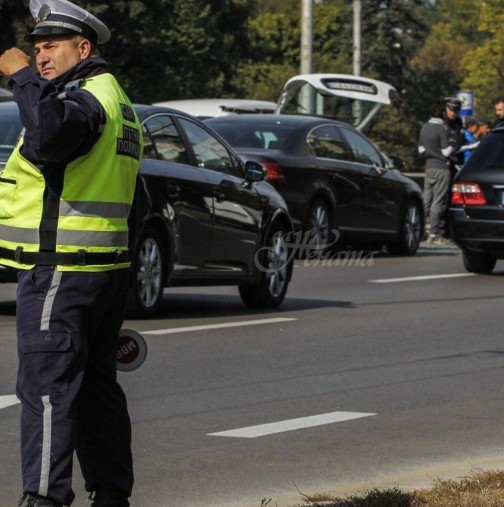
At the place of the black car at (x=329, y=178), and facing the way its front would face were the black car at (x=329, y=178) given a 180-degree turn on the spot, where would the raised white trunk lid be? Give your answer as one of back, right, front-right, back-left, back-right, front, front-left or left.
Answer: back-right

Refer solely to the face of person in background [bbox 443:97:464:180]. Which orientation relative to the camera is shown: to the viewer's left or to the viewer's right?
to the viewer's left

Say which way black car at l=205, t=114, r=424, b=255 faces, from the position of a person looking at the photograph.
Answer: facing away from the viewer and to the right of the viewer

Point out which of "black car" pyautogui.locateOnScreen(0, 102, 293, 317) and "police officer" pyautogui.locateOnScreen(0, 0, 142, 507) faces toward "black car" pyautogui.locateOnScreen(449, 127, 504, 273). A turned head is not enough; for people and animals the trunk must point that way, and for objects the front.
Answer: "black car" pyautogui.locateOnScreen(0, 102, 293, 317)

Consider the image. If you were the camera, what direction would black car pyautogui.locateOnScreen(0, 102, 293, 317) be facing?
facing away from the viewer and to the right of the viewer

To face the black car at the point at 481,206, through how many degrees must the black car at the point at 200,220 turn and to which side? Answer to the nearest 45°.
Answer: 0° — it already faces it

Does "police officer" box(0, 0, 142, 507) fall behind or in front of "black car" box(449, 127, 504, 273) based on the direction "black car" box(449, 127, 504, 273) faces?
behind

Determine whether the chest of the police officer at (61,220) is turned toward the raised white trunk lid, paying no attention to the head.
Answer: no

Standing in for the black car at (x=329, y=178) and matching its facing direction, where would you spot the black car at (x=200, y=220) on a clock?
the black car at (x=200, y=220) is roughly at 5 o'clock from the black car at (x=329, y=178).

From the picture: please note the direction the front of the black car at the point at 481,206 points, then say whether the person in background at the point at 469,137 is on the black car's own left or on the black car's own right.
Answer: on the black car's own left

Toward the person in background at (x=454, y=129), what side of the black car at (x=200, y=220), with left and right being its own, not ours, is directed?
front

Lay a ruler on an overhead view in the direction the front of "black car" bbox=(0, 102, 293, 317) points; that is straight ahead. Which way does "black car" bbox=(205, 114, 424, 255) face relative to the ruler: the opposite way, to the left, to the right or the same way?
the same way
